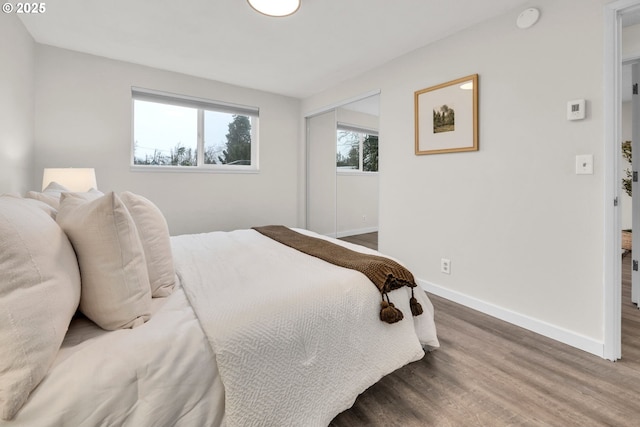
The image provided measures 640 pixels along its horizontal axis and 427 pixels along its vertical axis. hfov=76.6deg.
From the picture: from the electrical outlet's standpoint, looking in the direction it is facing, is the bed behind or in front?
in front

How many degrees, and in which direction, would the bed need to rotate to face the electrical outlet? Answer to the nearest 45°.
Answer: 0° — it already faces it

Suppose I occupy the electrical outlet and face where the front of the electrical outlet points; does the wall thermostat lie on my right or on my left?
on my left

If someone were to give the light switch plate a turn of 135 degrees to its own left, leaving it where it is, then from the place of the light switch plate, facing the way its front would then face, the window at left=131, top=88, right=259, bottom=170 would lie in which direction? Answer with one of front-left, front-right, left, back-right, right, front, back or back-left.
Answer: back-left

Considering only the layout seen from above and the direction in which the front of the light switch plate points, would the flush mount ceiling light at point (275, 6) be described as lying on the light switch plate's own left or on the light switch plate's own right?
on the light switch plate's own right

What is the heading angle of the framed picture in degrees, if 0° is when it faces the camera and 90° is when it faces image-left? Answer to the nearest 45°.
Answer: approximately 45°

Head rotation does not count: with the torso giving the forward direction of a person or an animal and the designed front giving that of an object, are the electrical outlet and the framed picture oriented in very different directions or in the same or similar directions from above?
same or similar directions

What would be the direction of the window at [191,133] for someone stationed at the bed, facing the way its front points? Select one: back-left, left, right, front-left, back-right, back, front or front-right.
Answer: front-left

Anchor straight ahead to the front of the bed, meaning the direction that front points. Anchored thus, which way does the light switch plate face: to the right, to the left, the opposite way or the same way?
the opposite way

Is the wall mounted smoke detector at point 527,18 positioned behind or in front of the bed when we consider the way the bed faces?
in front
